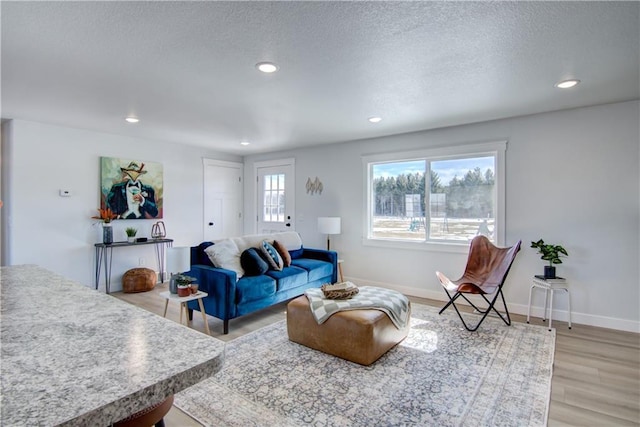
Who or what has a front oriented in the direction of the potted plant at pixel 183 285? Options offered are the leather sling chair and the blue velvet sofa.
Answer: the leather sling chair

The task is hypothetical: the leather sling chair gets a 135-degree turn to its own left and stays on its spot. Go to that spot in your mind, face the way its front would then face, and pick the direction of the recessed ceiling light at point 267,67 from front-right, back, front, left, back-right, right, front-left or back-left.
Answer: back-right

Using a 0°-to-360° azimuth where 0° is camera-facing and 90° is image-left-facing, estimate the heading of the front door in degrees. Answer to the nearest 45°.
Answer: approximately 45°

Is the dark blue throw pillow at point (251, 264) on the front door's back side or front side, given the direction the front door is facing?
on the front side

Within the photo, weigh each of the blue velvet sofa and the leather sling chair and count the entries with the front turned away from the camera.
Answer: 0

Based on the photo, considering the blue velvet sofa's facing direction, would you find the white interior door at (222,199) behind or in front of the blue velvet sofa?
behind

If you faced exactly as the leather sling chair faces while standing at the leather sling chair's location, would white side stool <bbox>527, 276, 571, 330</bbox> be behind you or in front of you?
behind

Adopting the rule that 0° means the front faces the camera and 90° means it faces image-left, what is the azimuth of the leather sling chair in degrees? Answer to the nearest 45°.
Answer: approximately 45°

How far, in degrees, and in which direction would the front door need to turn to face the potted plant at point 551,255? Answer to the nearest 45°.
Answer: approximately 90° to its left

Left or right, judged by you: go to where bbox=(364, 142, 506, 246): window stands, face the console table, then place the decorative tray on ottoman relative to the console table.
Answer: left

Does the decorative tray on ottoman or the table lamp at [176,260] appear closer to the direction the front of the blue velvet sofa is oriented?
the decorative tray on ottoman

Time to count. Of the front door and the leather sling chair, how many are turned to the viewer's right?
0

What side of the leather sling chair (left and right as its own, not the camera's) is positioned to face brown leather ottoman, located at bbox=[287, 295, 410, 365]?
front

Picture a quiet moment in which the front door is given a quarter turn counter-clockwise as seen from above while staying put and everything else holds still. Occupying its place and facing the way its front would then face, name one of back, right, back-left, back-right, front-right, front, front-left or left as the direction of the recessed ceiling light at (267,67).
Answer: front-right

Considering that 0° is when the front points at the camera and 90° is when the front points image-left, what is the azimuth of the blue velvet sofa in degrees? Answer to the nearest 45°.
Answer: approximately 315°

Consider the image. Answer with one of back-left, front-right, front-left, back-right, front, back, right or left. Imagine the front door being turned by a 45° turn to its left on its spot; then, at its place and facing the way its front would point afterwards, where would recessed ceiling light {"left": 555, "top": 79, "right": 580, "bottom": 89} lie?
front-left
